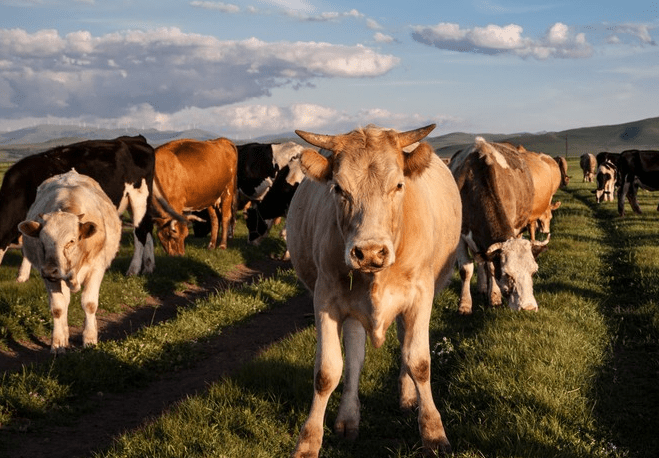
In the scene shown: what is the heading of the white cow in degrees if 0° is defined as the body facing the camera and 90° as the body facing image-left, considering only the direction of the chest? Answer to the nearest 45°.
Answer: approximately 0°

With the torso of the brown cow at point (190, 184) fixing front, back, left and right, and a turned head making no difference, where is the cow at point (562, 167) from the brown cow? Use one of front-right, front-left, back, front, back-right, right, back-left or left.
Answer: back
